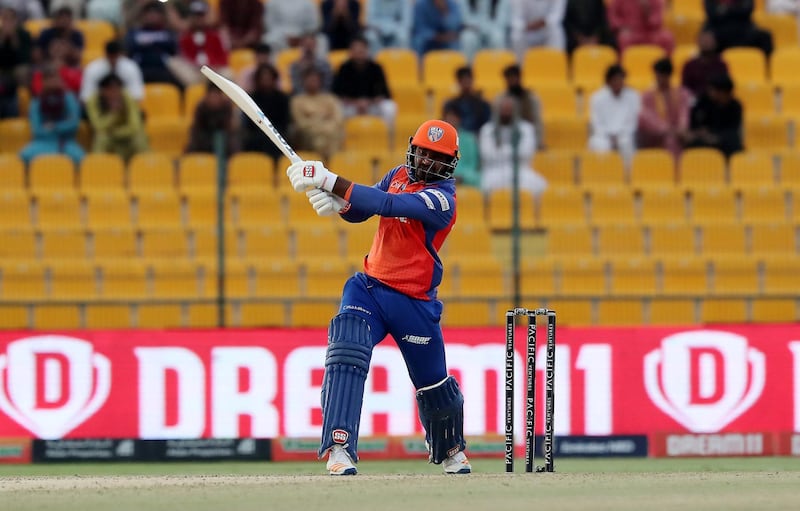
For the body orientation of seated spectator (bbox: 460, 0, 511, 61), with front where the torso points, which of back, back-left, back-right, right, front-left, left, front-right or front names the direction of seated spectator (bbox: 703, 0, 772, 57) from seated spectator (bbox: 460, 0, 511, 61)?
left

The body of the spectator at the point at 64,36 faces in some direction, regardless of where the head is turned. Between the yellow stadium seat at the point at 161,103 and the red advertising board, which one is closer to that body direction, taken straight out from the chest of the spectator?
the red advertising board

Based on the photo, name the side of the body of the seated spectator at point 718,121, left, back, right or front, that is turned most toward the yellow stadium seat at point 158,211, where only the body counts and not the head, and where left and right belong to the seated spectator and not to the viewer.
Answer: right

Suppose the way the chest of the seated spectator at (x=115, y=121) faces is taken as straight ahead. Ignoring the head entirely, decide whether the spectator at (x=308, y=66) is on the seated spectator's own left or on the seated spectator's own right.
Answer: on the seated spectator's own left

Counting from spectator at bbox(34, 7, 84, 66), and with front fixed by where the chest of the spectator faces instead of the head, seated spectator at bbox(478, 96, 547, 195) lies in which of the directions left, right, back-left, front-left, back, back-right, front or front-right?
front-left

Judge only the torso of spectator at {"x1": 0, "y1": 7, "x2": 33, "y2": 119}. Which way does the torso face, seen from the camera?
toward the camera

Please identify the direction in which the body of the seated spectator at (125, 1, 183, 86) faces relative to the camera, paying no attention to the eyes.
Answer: toward the camera

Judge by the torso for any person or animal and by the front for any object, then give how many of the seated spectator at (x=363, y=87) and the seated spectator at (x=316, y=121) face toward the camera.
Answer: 2

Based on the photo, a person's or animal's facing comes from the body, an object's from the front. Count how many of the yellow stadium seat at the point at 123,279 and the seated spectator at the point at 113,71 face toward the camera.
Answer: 2

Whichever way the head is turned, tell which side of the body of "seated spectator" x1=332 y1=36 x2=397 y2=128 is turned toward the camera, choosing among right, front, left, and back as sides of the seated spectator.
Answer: front
